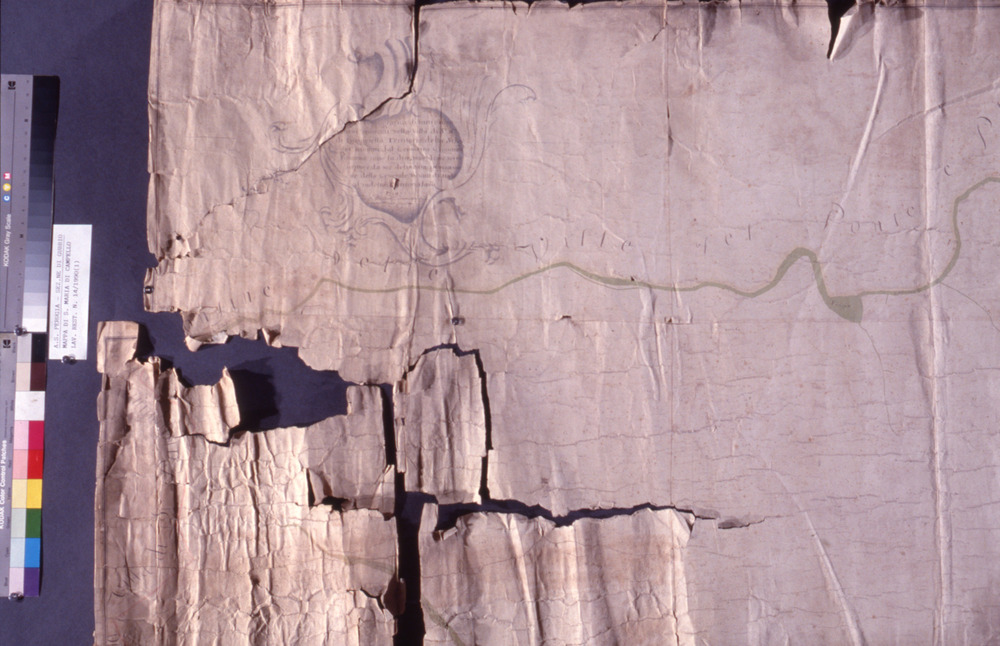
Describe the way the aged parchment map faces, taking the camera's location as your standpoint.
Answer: facing the viewer
